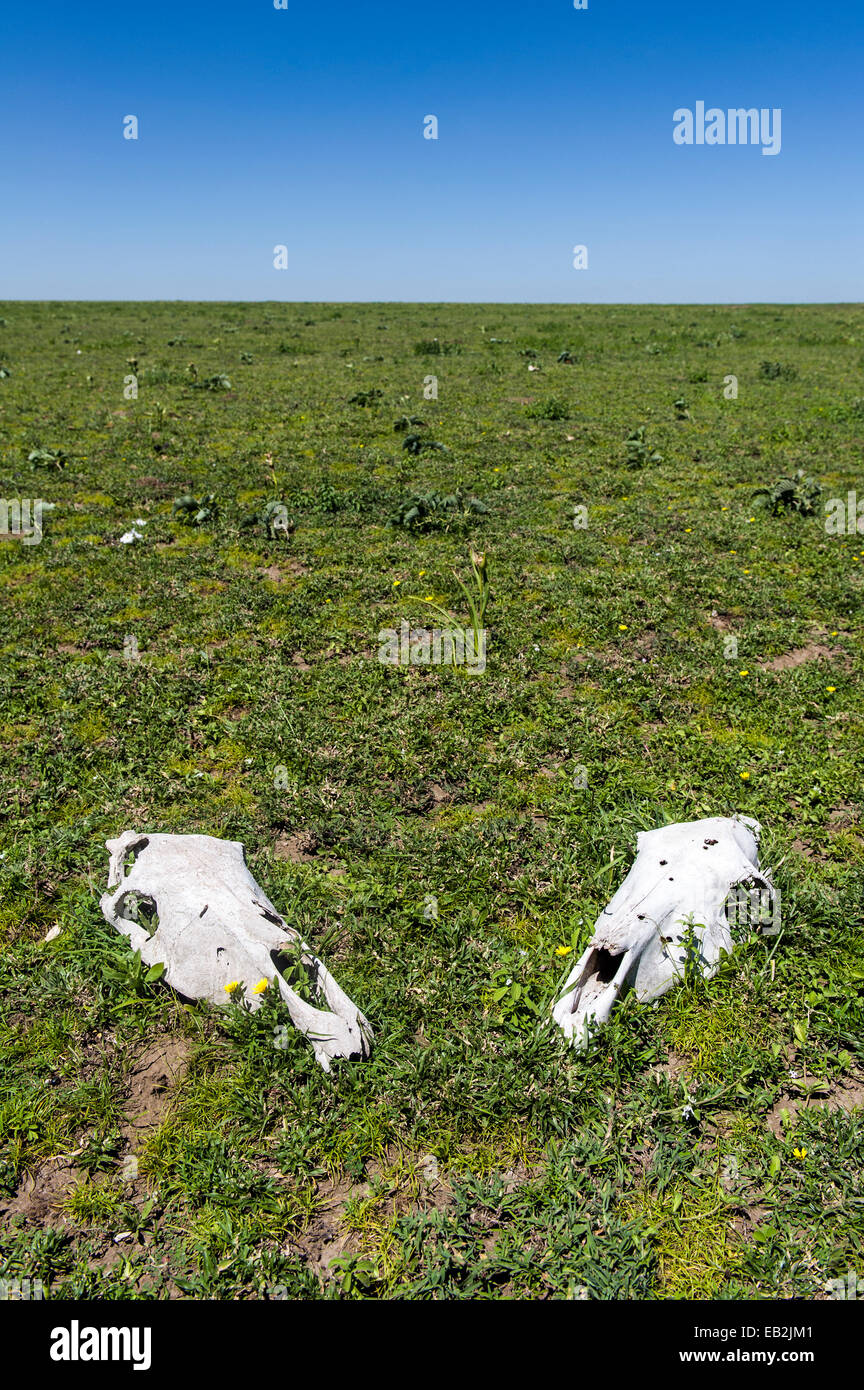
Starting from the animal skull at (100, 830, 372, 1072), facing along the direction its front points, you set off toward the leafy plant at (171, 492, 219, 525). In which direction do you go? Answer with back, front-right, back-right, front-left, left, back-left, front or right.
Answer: back-left

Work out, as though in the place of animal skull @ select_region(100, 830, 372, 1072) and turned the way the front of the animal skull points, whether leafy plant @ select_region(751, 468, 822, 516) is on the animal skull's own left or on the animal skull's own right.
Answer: on the animal skull's own left

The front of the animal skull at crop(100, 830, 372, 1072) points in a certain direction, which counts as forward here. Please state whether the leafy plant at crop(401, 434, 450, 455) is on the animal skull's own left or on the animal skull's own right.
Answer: on the animal skull's own left

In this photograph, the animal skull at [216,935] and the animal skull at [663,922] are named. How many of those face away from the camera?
0

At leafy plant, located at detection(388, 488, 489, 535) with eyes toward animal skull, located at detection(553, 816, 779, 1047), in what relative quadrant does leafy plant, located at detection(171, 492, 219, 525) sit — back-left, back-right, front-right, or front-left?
back-right

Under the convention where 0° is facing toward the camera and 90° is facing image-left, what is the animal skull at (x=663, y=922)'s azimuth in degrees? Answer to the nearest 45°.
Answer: approximately 45°

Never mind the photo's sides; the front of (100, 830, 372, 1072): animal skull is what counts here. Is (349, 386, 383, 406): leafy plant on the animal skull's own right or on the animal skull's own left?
on the animal skull's own left

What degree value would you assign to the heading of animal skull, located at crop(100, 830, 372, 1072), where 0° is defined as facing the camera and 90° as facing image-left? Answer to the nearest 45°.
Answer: approximately 315°
